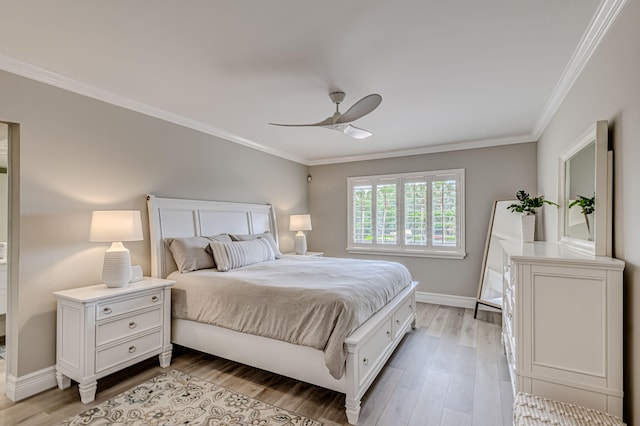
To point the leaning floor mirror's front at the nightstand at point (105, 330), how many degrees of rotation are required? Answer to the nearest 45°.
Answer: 0° — it already faces it

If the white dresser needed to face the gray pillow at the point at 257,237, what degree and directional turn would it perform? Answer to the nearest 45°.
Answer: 0° — it already faces it

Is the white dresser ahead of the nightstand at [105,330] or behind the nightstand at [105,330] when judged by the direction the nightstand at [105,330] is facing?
ahead

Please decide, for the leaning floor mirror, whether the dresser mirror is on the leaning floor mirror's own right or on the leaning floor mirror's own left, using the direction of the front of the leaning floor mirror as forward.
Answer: on the leaning floor mirror's own left

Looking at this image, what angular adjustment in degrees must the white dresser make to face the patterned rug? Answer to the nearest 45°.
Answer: approximately 45° to its left

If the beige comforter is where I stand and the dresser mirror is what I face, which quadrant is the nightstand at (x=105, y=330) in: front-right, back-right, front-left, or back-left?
back-right

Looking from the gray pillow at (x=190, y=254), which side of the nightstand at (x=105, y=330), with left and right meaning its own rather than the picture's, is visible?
left

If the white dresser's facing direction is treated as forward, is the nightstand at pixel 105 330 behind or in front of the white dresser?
in front

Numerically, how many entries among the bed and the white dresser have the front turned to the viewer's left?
1

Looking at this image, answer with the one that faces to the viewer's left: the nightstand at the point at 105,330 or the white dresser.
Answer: the white dresser

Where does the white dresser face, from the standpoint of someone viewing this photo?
facing to the left of the viewer
